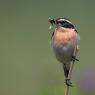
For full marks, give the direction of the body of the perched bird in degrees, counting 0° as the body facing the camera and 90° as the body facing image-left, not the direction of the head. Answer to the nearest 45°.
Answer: approximately 45°
